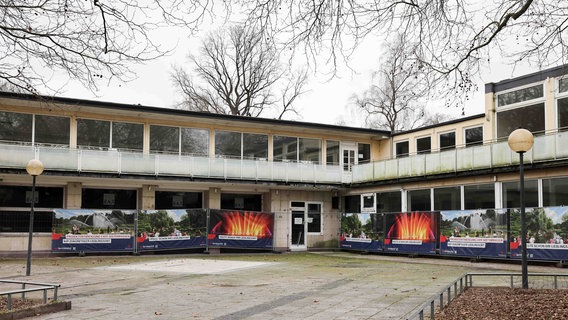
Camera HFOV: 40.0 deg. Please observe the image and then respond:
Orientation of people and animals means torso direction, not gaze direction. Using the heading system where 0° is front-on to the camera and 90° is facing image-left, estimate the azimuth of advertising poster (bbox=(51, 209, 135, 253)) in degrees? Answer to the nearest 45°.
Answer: approximately 0°

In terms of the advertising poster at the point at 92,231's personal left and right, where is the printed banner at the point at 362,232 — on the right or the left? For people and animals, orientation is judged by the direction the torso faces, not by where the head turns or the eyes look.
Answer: on its left

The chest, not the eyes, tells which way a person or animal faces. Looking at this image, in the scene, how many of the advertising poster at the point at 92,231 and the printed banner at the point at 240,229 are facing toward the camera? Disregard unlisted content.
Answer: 2

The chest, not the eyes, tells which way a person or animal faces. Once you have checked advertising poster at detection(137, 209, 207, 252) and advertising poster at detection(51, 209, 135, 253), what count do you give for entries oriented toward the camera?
2

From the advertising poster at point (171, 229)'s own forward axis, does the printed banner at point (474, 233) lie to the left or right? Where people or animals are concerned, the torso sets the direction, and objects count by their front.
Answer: on its left

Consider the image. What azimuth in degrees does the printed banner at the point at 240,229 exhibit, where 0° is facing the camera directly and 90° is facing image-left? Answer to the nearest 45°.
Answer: approximately 0°
